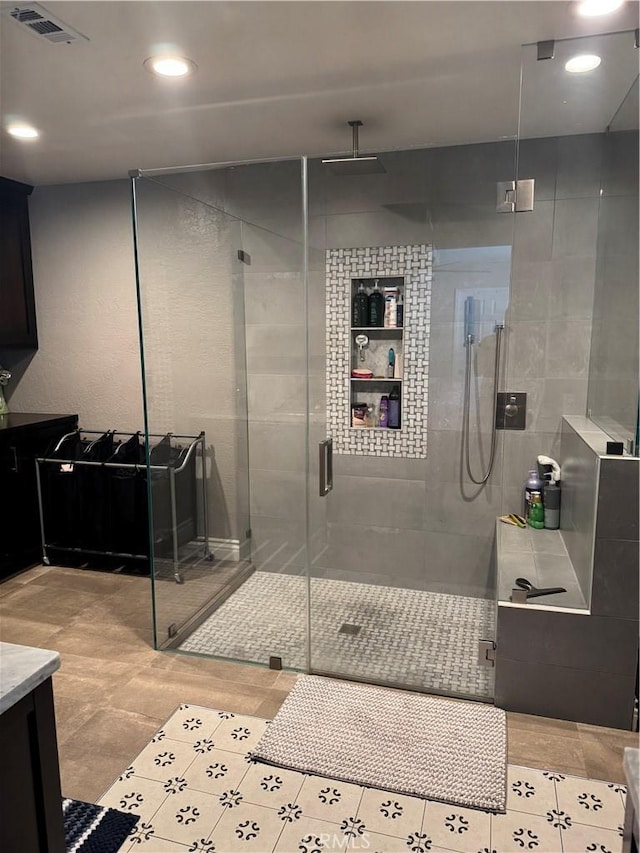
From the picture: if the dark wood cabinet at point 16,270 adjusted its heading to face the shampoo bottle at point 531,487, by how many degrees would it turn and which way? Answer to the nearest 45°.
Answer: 0° — it already faces it

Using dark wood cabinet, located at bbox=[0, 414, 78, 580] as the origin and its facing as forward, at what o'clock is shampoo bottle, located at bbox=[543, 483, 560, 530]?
The shampoo bottle is roughly at 12 o'clock from the dark wood cabinet.

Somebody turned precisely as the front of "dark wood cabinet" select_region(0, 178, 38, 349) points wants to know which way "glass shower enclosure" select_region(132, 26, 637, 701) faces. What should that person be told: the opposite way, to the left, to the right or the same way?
to the right

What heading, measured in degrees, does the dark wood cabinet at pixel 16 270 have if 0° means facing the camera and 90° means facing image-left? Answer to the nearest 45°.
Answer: approximately 315°

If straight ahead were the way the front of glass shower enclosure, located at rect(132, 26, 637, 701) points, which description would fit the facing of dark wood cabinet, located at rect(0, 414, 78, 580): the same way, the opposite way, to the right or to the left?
to the left

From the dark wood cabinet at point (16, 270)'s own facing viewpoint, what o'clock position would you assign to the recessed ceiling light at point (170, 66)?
The recessed ceiling light is roughly at 1 o'clock from the dark wood cabinet.

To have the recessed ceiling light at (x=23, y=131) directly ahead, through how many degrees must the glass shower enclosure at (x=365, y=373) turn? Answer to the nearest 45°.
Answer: approximately 90° to its right

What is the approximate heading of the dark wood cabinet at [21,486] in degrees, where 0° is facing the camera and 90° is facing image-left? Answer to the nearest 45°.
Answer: approximately 315°

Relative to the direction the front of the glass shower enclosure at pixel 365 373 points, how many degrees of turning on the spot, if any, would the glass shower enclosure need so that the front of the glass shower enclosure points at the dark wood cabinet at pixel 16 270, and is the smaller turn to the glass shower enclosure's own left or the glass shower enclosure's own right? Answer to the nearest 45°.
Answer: approximately 90° to the glass shower enclosure's own right

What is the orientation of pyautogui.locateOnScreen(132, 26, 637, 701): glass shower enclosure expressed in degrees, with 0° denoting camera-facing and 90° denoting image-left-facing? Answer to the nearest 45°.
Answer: approximately 0°

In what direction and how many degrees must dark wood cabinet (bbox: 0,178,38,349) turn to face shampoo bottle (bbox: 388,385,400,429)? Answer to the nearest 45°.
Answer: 0° — it already faces it
